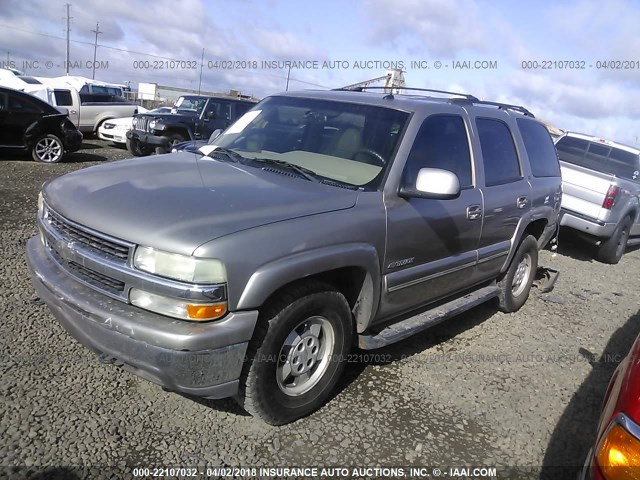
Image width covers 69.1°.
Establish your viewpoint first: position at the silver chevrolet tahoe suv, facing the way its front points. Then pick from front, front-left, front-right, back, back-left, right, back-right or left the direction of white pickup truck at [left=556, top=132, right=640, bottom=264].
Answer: back

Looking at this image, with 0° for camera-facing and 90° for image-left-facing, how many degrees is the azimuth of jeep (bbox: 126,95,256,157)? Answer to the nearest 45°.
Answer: approximately 45°

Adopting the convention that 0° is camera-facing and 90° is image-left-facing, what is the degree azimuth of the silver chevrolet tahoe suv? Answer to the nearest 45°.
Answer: approximately 45°

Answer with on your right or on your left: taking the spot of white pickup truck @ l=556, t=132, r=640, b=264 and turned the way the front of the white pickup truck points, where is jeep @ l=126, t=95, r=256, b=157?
on your left

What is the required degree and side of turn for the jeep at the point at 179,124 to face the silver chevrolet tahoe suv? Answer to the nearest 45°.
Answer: approximately 45° to its left

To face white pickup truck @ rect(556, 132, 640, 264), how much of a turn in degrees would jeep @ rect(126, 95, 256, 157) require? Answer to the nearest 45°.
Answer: approximately 90° to its left

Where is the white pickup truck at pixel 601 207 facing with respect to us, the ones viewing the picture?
facing away from the viewer and to the right of the viewer
